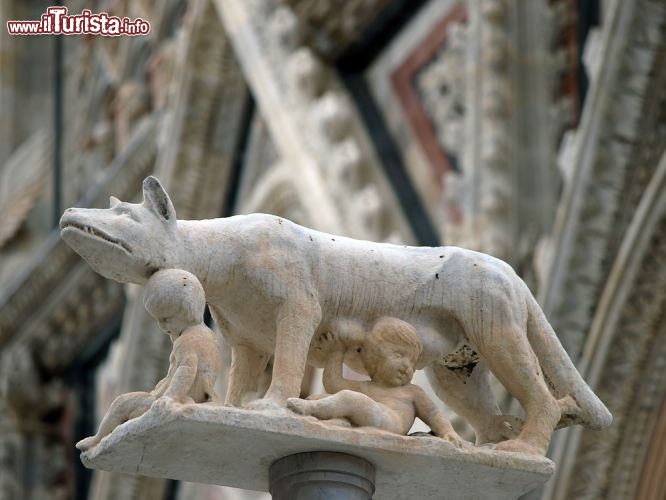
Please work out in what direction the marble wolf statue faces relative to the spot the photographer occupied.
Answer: facing to the left of the viewer
